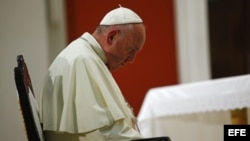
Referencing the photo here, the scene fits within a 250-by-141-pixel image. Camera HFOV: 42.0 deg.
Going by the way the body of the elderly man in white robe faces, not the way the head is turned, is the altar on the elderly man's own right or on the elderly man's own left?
on the elderly man's own left

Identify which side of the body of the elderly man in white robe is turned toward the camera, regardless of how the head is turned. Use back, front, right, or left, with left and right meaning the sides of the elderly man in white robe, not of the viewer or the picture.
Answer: right

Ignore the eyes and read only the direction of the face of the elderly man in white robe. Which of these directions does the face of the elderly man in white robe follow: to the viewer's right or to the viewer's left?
to the viewer's right
